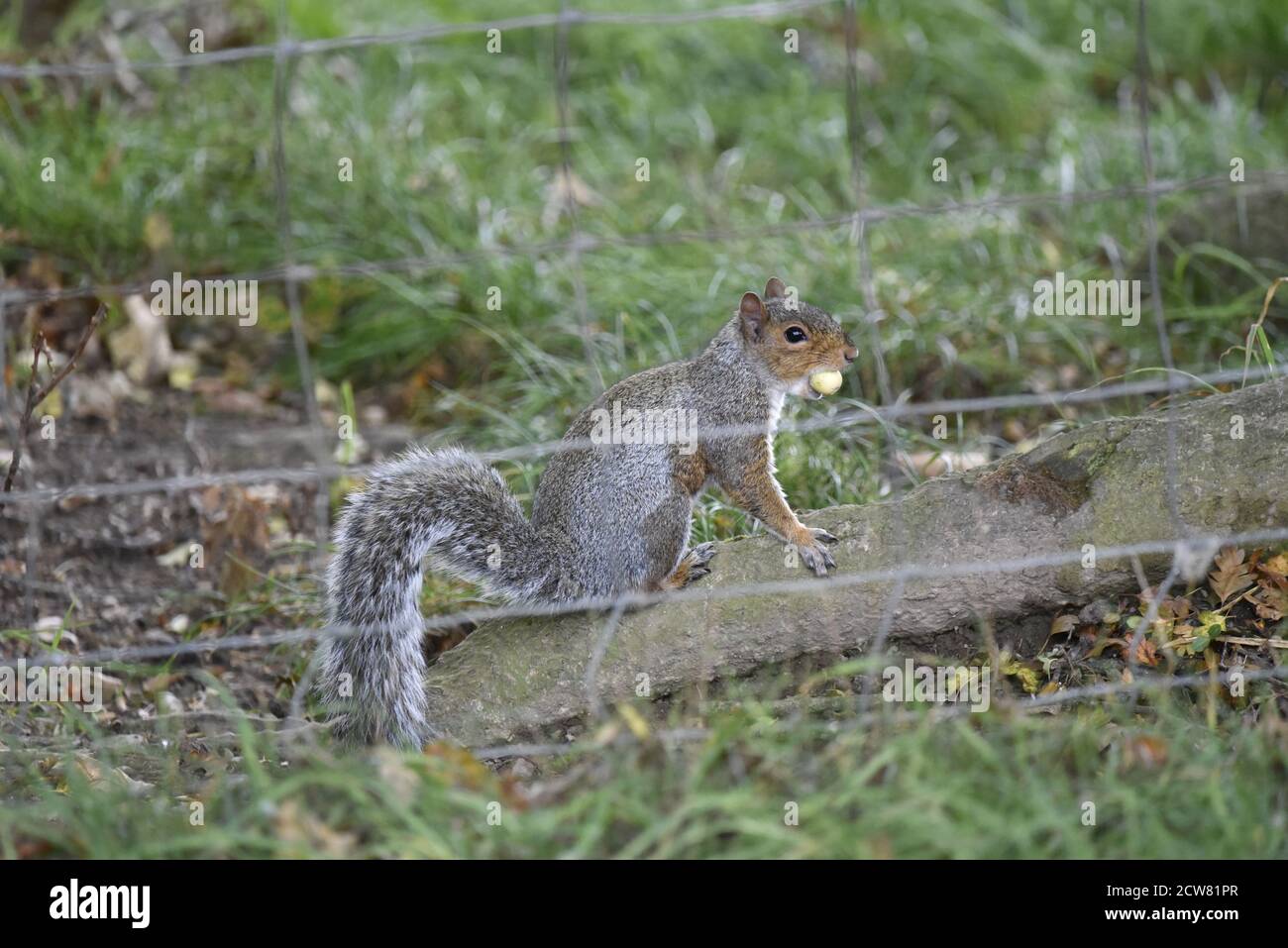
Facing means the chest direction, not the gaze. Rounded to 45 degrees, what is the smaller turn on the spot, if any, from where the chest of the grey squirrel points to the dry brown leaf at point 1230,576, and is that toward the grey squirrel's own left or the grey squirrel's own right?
0° — it already faces it

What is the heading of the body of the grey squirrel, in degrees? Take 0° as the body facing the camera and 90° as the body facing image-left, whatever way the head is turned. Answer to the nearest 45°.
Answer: approximately 270°
